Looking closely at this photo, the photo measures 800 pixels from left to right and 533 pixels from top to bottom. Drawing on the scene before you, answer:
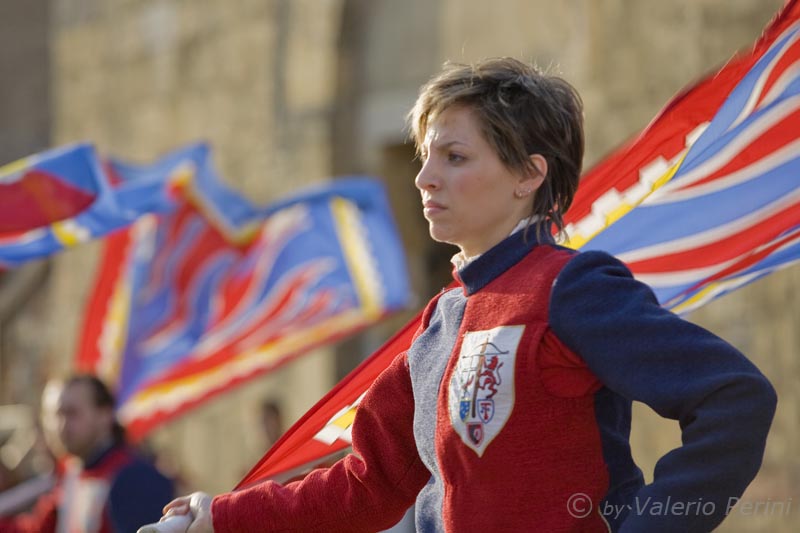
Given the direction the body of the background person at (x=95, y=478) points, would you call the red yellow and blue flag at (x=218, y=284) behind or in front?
behind

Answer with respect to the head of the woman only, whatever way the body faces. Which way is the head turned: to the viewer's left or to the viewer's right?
to the viewer's left

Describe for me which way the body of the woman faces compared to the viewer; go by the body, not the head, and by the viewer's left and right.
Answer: facing the viewer and to the left of the viewer

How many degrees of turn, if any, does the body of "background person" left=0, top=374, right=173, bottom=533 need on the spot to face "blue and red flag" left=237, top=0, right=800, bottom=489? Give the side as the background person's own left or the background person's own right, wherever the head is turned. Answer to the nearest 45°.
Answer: approximately 90° to the background person's own left

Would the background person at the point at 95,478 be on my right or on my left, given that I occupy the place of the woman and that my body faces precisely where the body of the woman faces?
on my right

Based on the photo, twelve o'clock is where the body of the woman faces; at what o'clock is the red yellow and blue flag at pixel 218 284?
The red yellow and blue flag is roughly at 4 o'clock from the woman.
